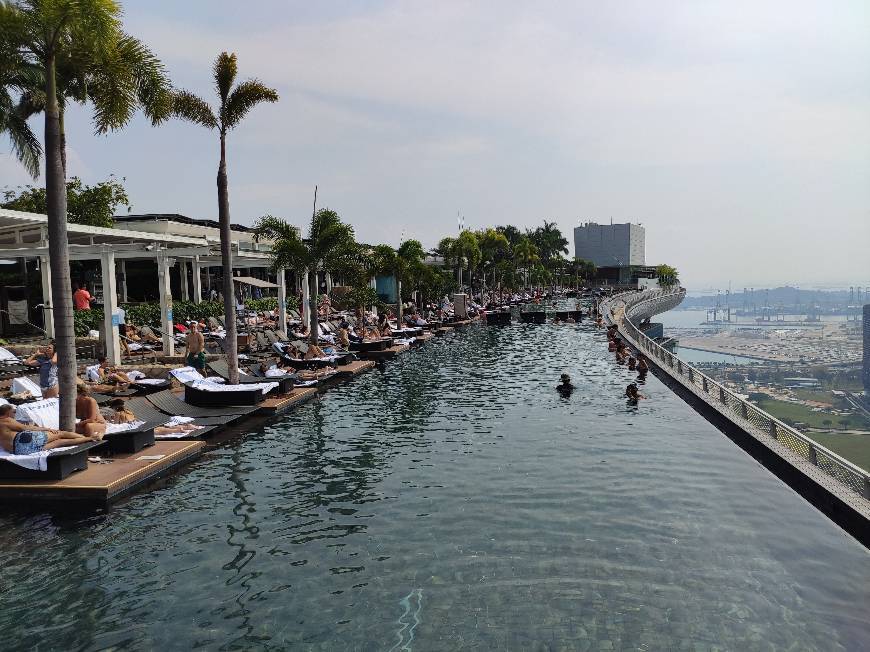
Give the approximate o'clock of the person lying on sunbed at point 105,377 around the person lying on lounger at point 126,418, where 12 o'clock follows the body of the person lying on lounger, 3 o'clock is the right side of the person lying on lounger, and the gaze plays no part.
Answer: The person lying on sunbed is roughly at 9 o'clock from the person lying on lounger.

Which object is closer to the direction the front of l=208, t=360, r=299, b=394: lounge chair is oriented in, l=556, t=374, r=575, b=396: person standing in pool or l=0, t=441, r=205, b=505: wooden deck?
the person standing in pool

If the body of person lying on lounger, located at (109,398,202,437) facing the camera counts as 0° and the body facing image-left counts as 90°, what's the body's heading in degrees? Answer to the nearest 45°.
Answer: approximately 270°

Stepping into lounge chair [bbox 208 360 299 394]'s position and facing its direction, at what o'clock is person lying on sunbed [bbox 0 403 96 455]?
The person lying on sunbed is roughly at 4 o'clock from the lounge chair.

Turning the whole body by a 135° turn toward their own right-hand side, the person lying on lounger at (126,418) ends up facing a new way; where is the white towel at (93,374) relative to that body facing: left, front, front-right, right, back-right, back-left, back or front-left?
back-right

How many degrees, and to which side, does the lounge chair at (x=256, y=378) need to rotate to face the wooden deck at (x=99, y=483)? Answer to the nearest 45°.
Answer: approximately 90° to its right

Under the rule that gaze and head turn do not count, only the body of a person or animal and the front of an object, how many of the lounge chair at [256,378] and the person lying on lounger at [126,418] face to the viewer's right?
2

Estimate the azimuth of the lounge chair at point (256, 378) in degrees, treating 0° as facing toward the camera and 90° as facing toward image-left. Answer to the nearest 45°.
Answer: approximately 270°

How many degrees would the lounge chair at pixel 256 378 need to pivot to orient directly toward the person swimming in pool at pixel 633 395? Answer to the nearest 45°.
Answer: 0° — it already faces them

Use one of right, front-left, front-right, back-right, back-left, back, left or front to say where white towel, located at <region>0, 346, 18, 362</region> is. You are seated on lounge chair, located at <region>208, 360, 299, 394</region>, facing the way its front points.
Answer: back

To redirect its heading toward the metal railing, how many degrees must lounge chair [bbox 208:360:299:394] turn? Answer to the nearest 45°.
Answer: approximately 45° to its right
